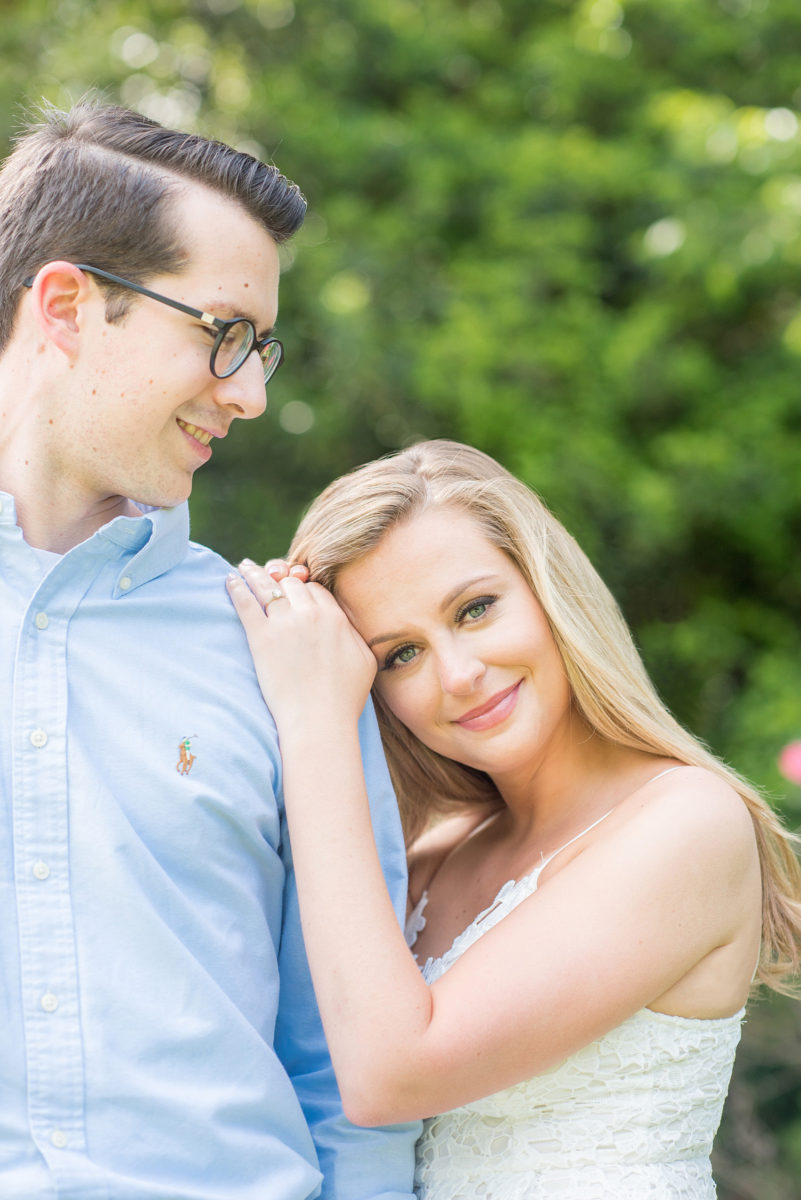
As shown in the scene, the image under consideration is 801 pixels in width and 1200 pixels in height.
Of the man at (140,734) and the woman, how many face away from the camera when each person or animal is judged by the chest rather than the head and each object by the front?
0

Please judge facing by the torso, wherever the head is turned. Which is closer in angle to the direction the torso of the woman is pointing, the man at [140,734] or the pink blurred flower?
the man

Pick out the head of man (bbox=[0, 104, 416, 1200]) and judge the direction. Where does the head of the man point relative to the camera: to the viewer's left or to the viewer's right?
to the viewer's right

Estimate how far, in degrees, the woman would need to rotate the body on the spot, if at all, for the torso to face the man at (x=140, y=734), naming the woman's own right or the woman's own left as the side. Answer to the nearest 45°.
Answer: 0° — they already face them

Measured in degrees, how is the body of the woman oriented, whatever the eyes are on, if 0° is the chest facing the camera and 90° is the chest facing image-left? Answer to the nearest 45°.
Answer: approximately 45°

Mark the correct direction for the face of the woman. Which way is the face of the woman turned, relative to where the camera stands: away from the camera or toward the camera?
toward the camera

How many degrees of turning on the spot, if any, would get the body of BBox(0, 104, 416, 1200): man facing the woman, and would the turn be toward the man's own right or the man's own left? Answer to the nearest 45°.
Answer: approximately 90° to the man's own left

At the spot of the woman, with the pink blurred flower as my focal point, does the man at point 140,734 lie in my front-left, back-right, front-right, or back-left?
back-left

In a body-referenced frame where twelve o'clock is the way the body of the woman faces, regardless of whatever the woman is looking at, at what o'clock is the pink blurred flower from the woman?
The pink blurred flower is roughly at 5 o'clock from the woman.

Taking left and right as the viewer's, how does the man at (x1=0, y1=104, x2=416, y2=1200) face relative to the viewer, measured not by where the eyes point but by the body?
facing the viewer
